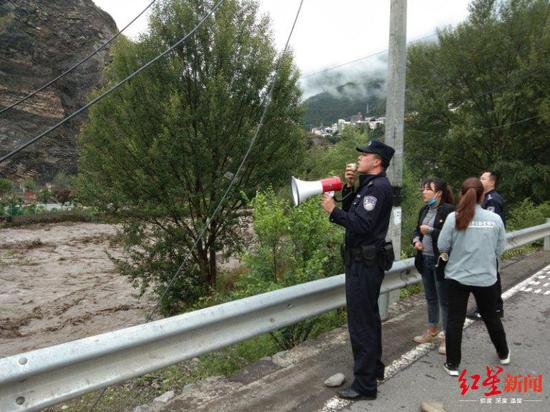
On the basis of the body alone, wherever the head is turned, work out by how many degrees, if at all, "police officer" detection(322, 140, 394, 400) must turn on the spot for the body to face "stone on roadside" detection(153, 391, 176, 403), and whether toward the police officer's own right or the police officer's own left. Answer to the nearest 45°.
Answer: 0° — they already face it

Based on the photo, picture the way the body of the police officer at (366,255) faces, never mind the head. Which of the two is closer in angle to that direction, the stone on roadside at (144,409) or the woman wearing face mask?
the stone on roadside

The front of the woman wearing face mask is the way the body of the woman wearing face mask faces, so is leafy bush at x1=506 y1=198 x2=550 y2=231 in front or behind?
behind

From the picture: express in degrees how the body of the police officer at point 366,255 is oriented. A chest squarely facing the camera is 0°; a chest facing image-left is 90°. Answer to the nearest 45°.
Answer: approximately 90°

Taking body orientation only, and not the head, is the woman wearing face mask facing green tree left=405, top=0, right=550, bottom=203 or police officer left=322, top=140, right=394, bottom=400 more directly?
the police officer

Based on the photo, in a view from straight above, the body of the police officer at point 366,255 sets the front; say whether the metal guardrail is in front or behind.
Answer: in front

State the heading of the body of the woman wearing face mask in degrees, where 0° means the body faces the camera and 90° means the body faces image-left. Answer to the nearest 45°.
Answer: approximately 45°

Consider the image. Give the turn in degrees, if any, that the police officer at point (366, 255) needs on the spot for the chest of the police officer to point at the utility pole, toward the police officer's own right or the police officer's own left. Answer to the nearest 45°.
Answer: approximately 90° to the police officer's own right
